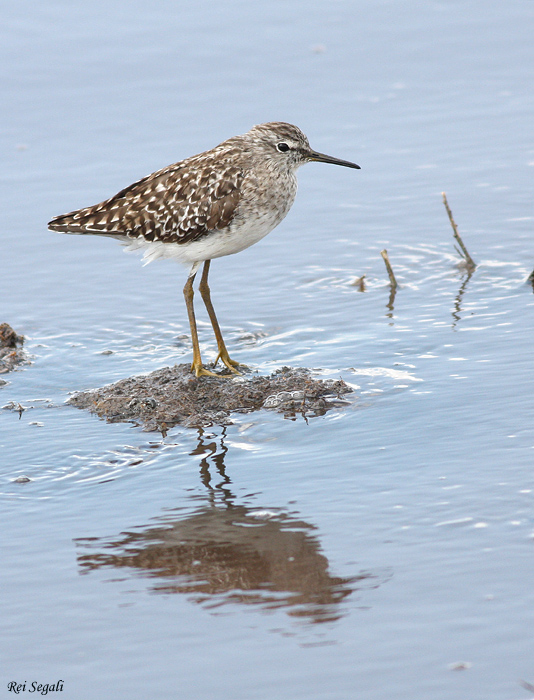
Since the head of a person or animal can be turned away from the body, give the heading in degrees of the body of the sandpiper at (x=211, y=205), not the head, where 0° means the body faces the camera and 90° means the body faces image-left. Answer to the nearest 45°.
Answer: approximately 270°

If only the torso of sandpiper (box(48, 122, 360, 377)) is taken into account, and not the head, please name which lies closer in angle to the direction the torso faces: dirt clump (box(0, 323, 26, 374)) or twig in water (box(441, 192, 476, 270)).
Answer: the twig in water

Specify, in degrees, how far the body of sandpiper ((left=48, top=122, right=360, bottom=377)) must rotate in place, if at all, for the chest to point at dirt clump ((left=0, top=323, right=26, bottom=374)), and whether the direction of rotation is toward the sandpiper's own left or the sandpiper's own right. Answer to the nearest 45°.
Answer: approximately 180°

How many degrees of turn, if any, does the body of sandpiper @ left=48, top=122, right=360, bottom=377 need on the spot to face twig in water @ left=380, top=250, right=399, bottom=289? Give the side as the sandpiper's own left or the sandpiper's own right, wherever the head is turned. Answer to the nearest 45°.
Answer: approximately 45° to the sandpiper's own left
